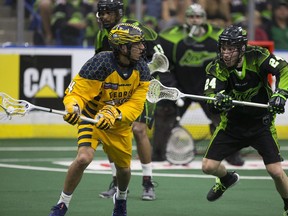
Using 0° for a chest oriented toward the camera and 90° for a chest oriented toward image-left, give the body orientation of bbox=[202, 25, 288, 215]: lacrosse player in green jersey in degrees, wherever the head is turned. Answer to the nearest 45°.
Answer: approximately 45°

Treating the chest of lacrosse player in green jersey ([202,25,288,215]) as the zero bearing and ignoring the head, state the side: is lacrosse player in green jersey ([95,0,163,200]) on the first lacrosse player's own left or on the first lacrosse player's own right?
on the first lacrosse player's own right

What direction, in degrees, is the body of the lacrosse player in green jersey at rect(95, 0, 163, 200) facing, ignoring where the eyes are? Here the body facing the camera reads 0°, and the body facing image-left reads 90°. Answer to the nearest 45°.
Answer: approximately 45°
